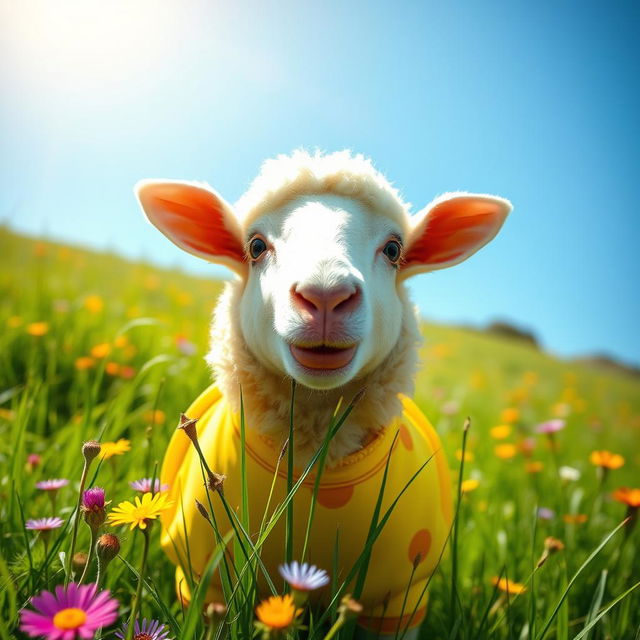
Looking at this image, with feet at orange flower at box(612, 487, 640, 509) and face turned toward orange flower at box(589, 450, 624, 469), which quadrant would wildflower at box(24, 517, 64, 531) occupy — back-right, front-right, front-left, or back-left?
back-left

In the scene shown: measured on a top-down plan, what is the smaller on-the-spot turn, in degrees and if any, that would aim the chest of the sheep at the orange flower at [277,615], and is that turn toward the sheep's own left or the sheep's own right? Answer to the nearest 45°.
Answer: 0° — it already faces it

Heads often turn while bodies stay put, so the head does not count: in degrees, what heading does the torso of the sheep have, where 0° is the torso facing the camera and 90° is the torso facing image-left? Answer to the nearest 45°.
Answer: approximately 0°

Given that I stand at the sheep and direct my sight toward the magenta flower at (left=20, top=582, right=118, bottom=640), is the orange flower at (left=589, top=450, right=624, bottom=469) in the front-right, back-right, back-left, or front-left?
back-left

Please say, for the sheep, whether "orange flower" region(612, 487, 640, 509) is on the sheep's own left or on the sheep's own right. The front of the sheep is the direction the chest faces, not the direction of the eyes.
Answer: on the sheep's own left

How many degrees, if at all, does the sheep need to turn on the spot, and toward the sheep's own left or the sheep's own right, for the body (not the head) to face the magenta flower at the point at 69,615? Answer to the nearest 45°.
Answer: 0° — it already faces it
